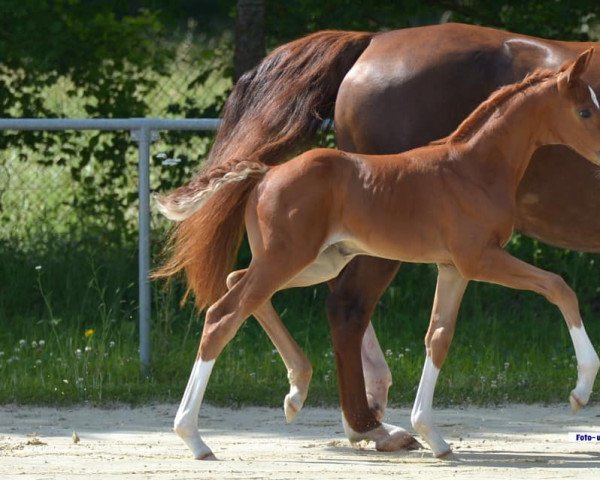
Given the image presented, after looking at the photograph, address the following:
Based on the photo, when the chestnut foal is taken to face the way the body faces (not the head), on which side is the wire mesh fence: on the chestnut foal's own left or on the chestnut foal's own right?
on the chestnut foal's own left

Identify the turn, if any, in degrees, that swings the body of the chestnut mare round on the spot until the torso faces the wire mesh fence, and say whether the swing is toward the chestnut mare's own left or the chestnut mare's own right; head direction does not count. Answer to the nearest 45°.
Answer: approximately 135° to the chestnut mare's own left

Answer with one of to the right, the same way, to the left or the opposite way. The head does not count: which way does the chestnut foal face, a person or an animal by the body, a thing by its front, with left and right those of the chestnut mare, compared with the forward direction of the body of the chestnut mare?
the same way

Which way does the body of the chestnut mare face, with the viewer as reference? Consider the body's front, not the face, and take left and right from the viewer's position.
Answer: facing to the right of the viewer

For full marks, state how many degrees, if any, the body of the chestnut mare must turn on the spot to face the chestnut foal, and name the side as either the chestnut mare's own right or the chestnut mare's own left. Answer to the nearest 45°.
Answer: approximately 90° to the chestnut mare's own right

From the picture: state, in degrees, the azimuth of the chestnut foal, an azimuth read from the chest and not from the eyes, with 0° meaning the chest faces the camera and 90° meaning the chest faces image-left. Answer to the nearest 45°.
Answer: approximately 270°

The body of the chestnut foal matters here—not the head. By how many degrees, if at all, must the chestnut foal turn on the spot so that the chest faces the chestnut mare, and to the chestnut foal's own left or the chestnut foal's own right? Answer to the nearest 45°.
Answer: approximately 90° to the chestnut foal's own left

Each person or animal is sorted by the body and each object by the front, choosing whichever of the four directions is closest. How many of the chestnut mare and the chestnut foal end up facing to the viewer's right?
2
